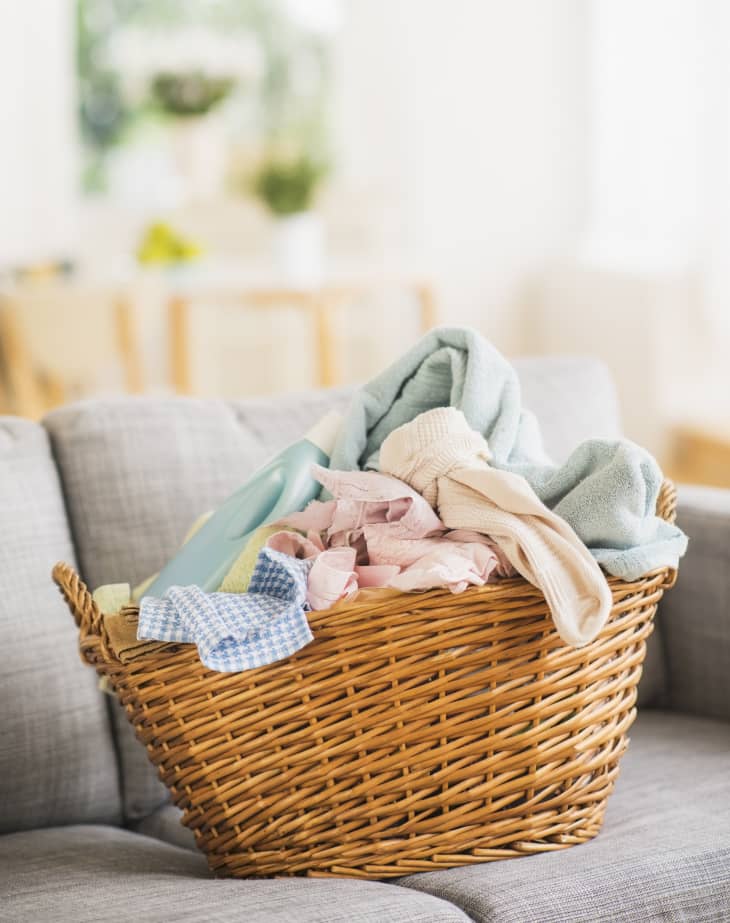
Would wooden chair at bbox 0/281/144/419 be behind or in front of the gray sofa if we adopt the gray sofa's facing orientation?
behind

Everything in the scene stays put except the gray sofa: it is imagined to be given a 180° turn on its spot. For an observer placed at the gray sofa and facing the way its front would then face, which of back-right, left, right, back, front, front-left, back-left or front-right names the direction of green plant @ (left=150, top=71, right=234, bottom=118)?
front-right

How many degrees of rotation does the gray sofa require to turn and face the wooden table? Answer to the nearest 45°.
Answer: approximately 135° to its left

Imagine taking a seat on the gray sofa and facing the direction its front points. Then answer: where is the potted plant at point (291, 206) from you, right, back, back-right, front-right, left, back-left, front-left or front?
back-left

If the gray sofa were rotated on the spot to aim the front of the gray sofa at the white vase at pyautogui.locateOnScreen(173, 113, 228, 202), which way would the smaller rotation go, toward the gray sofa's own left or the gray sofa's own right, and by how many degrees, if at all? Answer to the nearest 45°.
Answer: approximately 135° to the gray sofa's own left

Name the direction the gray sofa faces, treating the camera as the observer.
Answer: facing the viewer and to the right of the viewer
